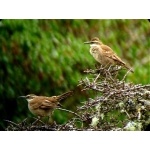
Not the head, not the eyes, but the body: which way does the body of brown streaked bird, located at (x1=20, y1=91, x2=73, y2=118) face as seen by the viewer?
to the viewer's left

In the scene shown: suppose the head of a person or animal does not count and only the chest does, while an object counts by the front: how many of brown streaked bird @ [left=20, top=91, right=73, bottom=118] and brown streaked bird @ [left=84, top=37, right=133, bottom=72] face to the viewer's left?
2

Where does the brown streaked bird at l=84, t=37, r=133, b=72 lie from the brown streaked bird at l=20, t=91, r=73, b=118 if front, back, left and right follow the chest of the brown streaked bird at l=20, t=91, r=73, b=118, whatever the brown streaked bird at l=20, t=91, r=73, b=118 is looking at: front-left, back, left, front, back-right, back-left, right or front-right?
back

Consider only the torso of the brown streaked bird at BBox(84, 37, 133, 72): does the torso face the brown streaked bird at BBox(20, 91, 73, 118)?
yes

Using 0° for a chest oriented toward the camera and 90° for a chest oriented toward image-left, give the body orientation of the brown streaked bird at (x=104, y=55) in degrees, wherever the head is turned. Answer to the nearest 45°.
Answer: approximately 90°
